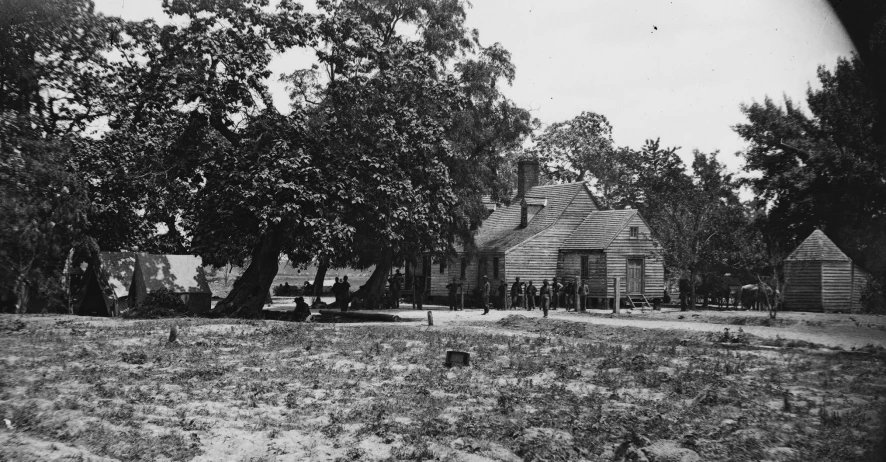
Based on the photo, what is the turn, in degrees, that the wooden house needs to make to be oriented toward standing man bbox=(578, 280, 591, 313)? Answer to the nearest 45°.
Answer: approximately 45° to its left

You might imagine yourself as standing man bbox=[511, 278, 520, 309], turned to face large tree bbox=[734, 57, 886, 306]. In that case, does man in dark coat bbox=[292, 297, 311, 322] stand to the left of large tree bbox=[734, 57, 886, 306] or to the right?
right

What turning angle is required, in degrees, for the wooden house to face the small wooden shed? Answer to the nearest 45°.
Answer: approximately 90° to its left

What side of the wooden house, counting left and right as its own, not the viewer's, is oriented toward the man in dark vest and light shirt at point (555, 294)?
front

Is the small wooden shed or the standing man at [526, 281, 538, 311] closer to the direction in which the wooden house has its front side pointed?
the standing man

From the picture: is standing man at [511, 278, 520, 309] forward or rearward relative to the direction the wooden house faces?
forward

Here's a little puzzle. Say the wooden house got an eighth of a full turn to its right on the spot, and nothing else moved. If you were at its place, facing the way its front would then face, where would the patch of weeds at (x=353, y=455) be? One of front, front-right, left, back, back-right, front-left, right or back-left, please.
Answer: left

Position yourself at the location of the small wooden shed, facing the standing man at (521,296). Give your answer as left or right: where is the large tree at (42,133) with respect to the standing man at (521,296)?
left

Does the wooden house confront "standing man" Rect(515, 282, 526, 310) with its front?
yes

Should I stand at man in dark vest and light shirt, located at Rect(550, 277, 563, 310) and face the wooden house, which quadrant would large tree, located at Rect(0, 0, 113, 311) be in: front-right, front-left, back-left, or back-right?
back-left

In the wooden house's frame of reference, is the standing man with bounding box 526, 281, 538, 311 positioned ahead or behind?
ahead

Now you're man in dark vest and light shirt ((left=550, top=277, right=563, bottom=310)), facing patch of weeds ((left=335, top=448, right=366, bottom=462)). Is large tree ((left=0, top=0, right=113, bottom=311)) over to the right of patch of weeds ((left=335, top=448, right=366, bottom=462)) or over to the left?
right

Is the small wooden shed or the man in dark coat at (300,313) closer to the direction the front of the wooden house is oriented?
the man in dark coat

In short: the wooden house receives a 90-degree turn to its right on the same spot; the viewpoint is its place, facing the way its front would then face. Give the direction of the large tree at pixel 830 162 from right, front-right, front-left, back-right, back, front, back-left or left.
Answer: back-left
